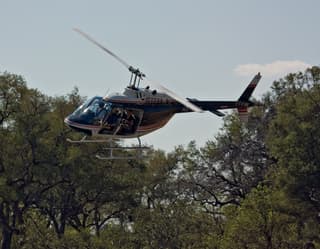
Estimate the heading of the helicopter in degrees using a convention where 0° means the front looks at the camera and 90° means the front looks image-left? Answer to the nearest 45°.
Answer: approximately 45°
